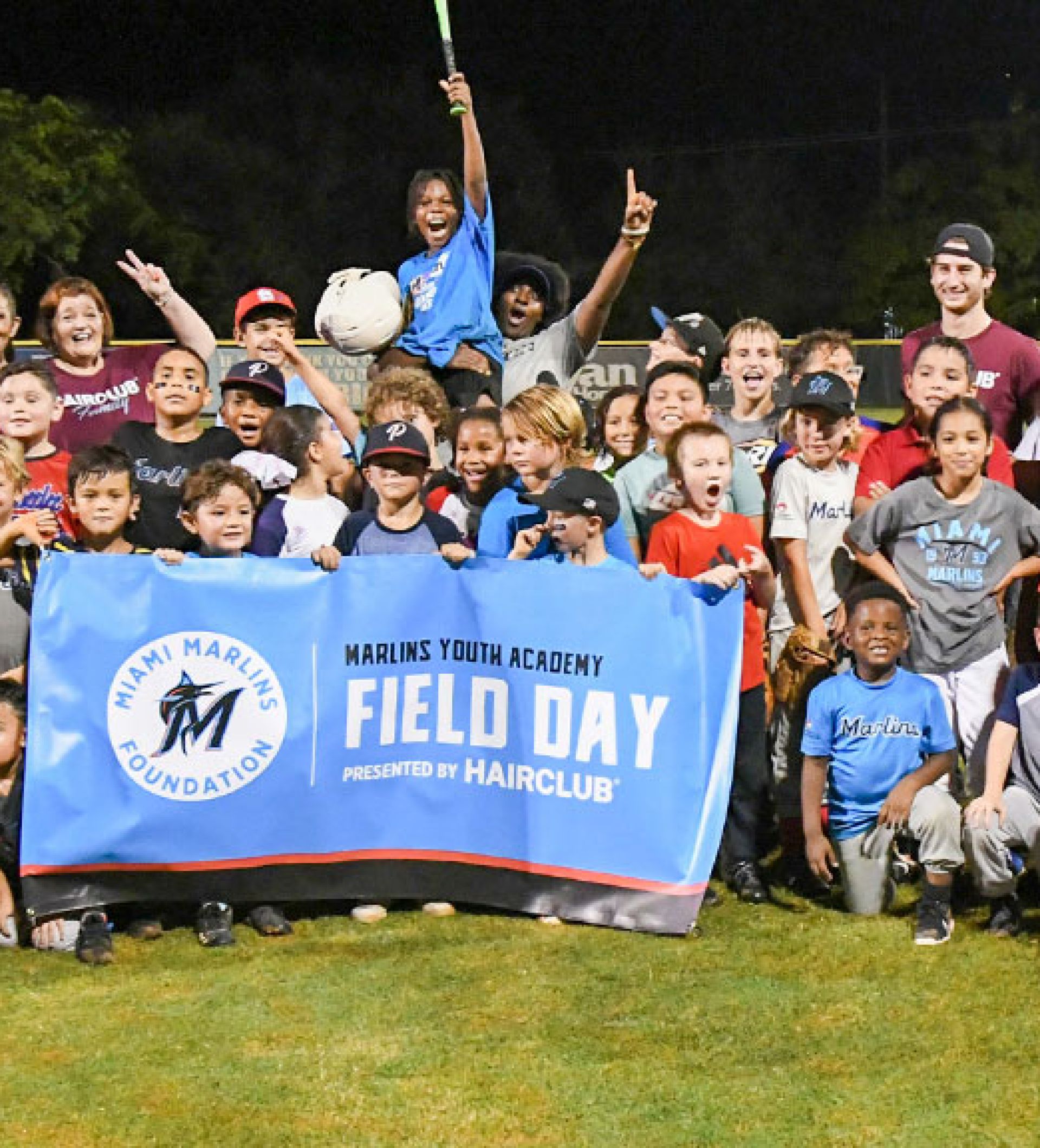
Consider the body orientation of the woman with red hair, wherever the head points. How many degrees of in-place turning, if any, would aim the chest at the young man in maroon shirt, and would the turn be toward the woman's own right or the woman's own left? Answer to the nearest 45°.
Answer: approximately 90° to the woman's own left

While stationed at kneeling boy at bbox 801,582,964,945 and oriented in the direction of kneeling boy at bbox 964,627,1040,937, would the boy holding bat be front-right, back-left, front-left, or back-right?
back-left

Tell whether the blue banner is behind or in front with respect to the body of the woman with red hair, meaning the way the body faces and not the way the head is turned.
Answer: in front

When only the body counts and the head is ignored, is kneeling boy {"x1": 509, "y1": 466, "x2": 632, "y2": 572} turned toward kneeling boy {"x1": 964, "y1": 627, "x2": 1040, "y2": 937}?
no

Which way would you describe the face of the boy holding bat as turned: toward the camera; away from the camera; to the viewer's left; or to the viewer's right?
toward the camera

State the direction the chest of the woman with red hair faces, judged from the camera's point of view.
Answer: toward the camera

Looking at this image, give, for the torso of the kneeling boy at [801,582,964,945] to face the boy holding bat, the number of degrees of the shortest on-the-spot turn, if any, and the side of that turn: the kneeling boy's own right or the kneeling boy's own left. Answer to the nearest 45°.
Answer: approximately 135° to the kneeling boy's own right

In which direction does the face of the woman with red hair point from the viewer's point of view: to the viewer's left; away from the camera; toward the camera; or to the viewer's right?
toward the camera

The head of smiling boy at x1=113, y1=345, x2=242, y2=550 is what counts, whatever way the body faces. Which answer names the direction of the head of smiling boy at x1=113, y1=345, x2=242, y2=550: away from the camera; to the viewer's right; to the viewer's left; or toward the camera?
toward the camera

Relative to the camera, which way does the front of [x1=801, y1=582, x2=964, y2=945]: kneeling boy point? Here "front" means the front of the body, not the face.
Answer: toward the camera

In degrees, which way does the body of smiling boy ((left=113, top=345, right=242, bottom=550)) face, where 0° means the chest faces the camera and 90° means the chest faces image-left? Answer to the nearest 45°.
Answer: approximately 0°

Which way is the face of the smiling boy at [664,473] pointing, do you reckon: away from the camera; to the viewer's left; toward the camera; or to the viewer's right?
toward the camera

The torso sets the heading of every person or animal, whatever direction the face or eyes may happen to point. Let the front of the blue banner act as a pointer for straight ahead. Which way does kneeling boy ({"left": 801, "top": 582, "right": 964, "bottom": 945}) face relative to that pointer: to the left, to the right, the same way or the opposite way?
the same way
